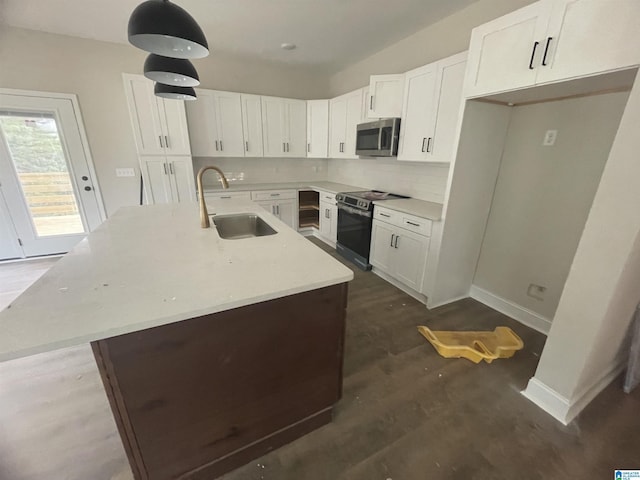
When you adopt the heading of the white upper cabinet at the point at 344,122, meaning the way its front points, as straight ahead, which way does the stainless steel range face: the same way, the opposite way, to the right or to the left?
the same way

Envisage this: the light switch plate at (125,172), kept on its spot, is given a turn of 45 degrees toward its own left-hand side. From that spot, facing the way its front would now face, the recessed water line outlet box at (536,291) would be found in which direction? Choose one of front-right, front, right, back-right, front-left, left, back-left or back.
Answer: front

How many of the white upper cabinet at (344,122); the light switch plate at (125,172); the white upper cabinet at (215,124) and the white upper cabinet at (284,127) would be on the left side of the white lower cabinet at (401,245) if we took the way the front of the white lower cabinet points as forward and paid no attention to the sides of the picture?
0

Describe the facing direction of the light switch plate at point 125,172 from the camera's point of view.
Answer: facing the viewer

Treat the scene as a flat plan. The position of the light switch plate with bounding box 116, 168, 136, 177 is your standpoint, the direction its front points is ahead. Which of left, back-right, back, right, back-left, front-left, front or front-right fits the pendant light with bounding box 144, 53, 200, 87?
front

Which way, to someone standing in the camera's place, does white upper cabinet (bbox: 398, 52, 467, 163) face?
facing the viewer and to the left of the viewer

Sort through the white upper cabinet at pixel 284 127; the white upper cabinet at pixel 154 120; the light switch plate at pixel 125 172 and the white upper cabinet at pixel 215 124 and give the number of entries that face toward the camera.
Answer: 4

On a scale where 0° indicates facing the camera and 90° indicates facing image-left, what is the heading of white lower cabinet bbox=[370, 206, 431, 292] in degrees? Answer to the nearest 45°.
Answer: approximately 45°

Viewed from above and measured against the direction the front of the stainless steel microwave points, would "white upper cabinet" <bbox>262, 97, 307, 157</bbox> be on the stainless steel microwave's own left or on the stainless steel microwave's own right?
on the stainless steel microwave's own right

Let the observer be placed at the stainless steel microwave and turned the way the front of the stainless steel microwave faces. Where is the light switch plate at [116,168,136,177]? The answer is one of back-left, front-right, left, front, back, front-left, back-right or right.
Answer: front-right

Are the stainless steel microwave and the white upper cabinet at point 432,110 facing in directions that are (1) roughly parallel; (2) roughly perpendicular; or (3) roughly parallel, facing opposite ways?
roughly parallel

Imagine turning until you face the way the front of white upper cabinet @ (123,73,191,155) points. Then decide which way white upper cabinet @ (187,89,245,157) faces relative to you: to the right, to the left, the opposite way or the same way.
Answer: the same way

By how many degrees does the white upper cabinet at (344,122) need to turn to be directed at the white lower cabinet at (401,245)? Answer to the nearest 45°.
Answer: approximately 90° to its left

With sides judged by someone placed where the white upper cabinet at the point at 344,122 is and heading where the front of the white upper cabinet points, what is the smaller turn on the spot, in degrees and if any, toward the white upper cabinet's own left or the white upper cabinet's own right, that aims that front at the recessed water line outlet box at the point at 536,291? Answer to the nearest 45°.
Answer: approximately 90° to the white upper cabinet's own left

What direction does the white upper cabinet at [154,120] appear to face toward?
toward the camera

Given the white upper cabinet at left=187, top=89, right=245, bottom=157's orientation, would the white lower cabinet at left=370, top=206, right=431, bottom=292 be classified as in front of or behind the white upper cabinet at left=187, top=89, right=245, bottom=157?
in front

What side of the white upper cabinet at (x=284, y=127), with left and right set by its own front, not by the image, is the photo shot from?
front
